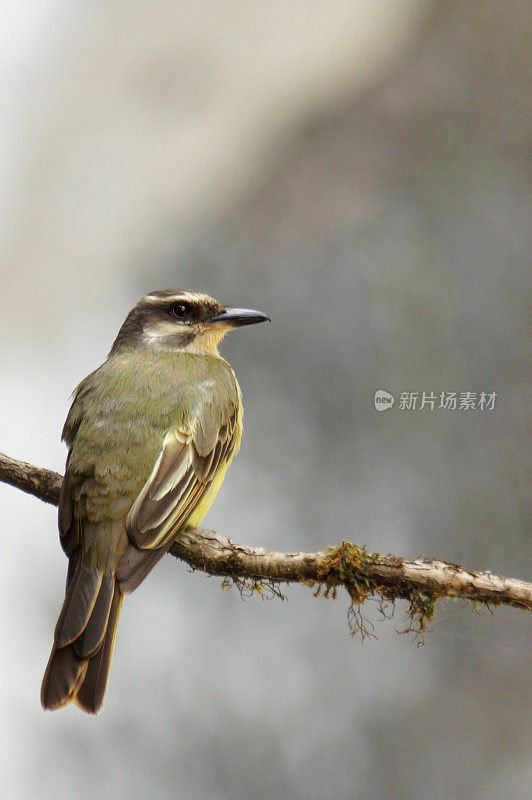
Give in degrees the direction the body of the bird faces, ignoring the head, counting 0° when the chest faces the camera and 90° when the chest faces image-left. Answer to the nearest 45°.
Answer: approximately 225°
